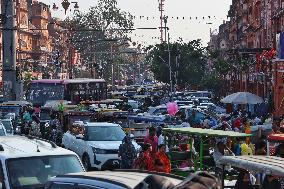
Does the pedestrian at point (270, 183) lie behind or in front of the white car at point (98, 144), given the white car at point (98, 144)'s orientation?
in front

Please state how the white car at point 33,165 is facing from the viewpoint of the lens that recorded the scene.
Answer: facing the viewer and to the right of the viewer

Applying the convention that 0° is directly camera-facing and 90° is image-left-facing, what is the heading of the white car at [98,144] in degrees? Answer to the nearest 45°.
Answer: approximately 315°

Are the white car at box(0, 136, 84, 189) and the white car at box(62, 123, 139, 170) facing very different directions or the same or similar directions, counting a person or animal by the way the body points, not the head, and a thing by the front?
same or similar directions

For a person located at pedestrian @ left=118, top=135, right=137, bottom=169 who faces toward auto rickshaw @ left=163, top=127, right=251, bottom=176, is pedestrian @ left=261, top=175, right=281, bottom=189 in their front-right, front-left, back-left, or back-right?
front-right

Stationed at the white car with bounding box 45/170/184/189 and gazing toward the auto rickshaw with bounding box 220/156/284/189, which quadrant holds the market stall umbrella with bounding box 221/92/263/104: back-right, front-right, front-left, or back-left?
front-left

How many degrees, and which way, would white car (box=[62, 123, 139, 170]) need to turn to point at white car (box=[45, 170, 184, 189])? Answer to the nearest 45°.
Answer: approximately 45° to its right
